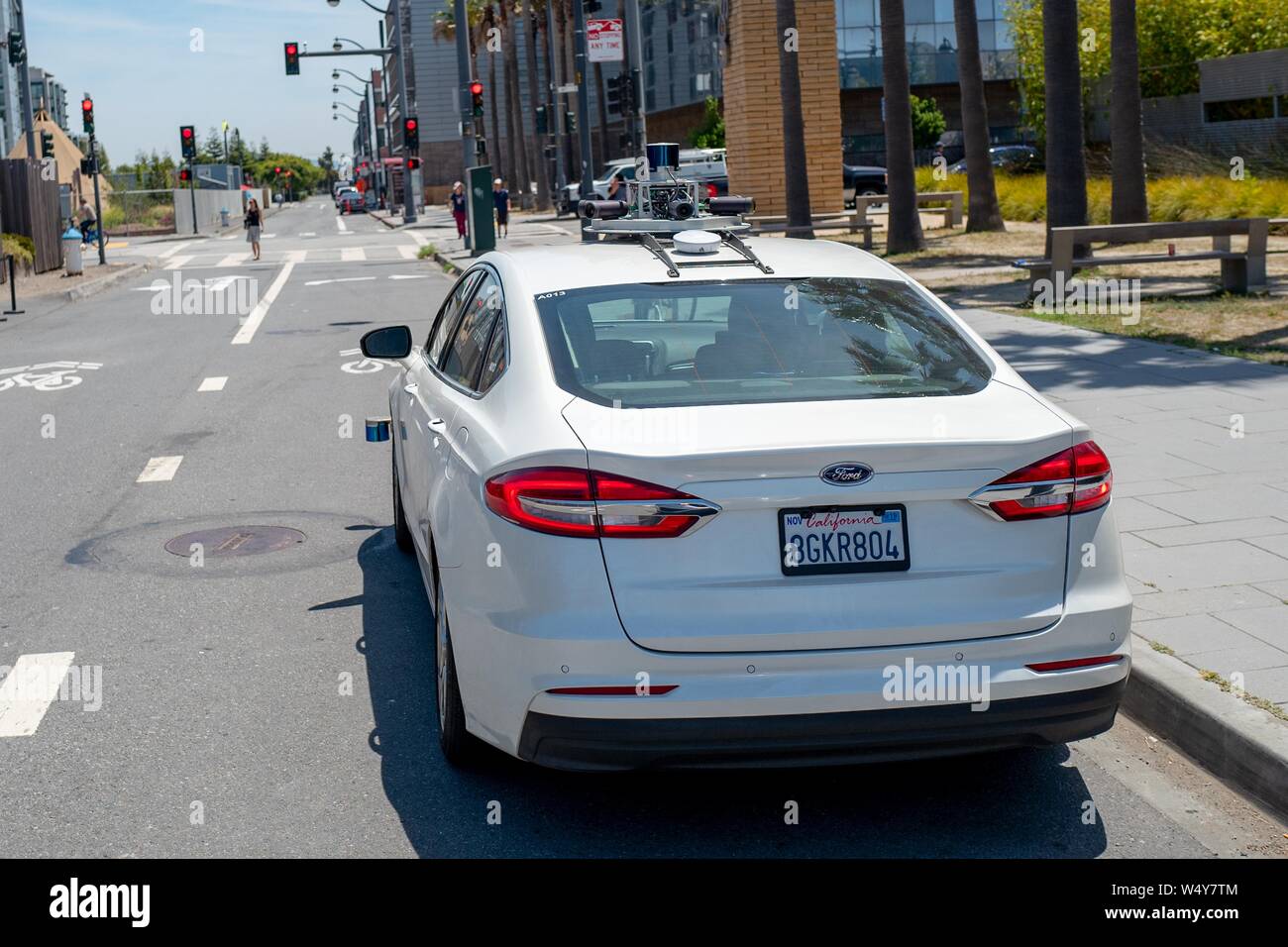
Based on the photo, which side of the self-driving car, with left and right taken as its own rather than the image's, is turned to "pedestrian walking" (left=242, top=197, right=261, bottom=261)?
front

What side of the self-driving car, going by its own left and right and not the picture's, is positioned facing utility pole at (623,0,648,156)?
front

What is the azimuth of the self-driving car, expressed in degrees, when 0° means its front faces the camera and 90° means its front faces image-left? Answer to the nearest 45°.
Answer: approximately 180°

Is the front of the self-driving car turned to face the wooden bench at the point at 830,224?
yes

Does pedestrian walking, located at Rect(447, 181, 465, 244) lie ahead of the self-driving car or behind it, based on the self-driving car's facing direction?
ahead

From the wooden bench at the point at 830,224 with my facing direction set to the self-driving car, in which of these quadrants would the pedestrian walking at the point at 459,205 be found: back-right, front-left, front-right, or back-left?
back-right

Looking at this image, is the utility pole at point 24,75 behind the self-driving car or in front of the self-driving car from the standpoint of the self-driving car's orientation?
in front

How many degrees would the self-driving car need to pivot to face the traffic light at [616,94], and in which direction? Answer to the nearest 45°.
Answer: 0° — it already faces it

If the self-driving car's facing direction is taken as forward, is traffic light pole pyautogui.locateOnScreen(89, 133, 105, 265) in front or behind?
in front
